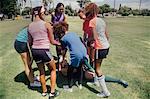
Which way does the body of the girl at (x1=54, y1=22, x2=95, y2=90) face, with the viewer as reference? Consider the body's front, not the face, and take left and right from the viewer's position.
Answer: facing away from the viewer and to the left of the viewer

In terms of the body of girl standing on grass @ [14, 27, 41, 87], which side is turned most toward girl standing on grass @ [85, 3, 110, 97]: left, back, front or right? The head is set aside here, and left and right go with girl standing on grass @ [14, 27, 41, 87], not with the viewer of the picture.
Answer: front

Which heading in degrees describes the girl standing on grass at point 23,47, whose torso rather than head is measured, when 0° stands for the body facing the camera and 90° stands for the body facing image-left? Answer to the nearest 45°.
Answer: approximately 270°

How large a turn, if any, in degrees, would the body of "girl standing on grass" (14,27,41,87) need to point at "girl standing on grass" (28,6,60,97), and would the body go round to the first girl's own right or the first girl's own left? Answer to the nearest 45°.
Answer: approximately 45° to the first girl's own right

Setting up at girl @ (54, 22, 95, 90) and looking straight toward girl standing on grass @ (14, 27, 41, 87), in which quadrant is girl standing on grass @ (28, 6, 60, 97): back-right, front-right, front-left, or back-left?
front-left

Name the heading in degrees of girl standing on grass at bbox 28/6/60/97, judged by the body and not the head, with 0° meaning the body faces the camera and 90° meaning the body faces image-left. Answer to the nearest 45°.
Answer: approximately 225°

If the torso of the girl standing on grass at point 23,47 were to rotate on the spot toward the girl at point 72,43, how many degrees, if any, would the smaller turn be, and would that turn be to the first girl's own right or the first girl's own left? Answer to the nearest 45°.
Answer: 0° — they already face them

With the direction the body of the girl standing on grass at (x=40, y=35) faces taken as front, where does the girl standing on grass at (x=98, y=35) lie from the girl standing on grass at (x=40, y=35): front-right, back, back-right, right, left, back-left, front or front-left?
front-right
